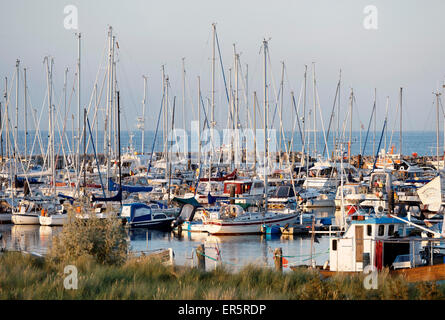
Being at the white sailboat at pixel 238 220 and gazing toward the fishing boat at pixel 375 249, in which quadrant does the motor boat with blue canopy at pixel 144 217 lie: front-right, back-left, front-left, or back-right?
back-right

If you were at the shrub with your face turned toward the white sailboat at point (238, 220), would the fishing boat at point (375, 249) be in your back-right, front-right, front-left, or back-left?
front-right

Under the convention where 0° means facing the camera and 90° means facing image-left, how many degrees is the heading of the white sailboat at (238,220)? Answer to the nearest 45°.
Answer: approximately 270°

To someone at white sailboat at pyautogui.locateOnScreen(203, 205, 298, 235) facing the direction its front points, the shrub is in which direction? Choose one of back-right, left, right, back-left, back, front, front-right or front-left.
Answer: right

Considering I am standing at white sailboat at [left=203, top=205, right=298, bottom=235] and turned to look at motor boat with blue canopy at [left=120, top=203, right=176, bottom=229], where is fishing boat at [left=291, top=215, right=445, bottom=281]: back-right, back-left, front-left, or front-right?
back-left

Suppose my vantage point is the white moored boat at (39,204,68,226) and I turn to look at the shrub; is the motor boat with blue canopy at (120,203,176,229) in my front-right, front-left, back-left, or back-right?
front-left

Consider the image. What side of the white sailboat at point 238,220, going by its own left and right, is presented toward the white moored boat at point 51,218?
back

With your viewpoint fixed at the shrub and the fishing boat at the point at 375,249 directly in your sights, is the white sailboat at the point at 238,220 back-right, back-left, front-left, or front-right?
front-left

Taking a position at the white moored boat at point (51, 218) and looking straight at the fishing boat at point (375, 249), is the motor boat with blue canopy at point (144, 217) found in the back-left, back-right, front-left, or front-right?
front-left

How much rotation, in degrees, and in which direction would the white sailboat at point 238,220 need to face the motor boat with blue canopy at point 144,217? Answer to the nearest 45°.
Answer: approximately 180°

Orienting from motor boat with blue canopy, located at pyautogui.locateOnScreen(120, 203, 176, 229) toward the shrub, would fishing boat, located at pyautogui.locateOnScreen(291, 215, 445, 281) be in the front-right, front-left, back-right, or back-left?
front-left
